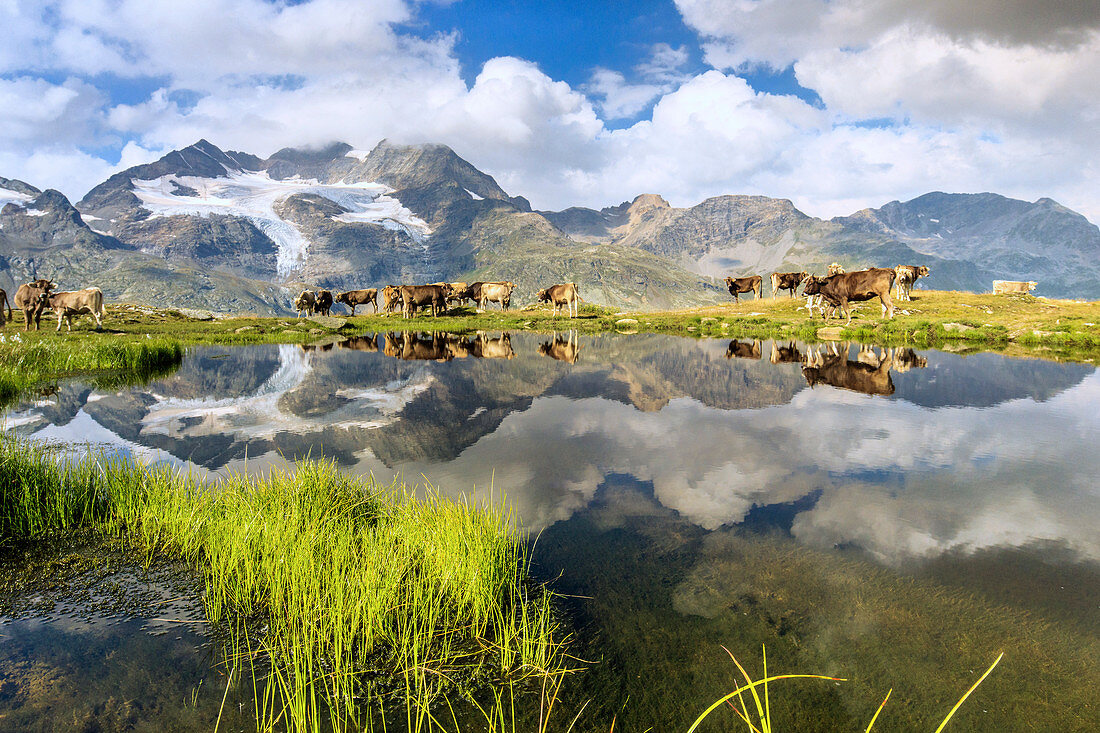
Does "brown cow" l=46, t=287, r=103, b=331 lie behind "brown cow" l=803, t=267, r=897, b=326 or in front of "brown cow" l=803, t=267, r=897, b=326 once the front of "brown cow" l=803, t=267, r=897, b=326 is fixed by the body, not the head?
in front

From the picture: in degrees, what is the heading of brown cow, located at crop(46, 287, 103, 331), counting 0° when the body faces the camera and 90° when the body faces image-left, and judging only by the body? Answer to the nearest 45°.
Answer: approximately 90°

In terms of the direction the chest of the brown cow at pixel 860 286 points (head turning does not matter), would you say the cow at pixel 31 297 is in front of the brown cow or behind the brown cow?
in front

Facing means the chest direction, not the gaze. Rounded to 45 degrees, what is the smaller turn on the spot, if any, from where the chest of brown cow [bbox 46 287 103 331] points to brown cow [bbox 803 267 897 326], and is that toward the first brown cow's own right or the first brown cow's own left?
approximately 135° to the first brown cow's own left

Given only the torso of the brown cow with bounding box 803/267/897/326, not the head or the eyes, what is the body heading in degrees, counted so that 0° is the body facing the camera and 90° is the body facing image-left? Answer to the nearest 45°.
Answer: approximately 90°

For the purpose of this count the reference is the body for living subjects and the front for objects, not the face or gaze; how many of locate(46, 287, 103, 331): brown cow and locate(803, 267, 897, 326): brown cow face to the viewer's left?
2
